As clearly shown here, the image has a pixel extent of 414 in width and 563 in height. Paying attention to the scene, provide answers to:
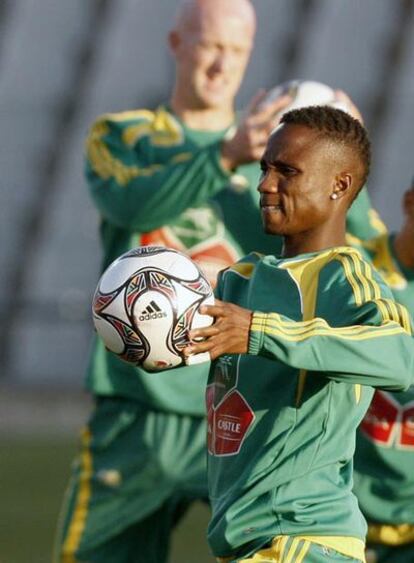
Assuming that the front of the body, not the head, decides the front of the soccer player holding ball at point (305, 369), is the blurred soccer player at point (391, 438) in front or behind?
behind

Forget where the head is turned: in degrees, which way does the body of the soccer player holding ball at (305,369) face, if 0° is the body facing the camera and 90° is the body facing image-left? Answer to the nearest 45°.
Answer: approximately 45°
